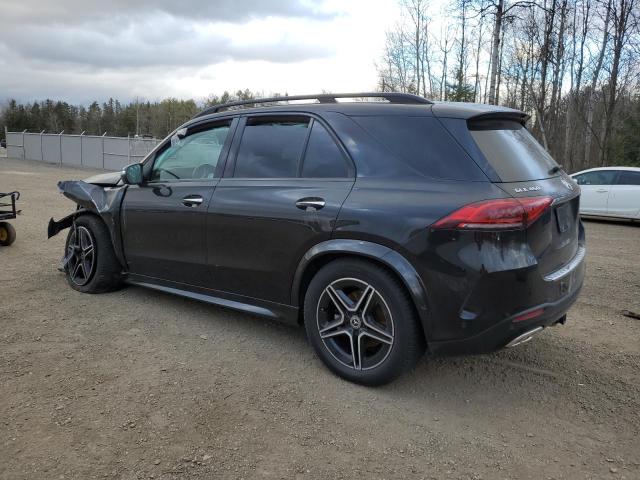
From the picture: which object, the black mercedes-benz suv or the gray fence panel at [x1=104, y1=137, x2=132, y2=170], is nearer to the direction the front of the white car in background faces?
the gray fence panel

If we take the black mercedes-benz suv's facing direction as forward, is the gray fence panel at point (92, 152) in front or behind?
in front

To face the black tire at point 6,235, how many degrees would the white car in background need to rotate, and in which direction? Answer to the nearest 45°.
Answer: approximately 45° to its left

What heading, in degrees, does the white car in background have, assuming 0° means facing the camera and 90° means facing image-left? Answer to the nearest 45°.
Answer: approximately 90°

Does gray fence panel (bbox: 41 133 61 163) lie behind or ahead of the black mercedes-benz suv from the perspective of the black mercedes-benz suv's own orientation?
ahead

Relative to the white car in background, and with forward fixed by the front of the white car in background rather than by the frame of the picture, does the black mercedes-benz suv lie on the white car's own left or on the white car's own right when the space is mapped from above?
on the white car's own left

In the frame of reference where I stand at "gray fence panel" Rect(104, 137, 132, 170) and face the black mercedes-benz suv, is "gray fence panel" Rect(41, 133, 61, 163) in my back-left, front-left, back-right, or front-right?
back-right

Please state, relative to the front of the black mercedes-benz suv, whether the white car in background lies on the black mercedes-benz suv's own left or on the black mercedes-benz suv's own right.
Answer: on the black mercedes-benz suv's own right

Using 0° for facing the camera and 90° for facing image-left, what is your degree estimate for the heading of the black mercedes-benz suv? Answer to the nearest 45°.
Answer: approximately 135°
